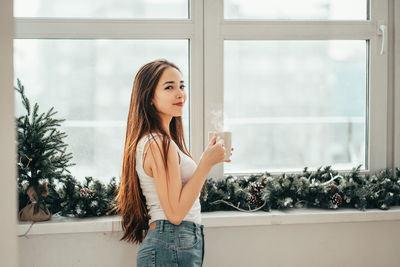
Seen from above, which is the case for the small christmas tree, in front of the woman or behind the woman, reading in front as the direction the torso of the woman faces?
behind

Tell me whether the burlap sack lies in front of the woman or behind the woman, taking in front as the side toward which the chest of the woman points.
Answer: behind

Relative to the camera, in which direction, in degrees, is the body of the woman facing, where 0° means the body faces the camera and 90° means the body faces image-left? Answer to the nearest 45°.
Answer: approximately 270°

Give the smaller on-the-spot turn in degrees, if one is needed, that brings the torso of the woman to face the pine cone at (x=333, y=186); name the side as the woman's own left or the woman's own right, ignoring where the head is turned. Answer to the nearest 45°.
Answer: approximately 45° to the woman's own left

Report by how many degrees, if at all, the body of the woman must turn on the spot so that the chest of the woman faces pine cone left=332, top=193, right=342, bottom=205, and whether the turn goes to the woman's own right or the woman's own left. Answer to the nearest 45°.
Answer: approximately 45° to the woman's own left
